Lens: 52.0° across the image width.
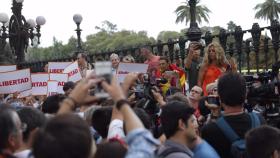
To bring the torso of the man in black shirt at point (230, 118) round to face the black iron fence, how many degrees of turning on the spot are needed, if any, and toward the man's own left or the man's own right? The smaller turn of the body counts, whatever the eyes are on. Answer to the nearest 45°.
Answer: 0° — they already face it

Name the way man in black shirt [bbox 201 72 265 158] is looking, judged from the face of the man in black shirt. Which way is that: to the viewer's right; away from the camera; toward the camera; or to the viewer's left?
away from the camera

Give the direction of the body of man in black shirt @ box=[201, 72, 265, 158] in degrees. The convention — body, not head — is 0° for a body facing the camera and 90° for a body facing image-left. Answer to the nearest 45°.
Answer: approximately 180°

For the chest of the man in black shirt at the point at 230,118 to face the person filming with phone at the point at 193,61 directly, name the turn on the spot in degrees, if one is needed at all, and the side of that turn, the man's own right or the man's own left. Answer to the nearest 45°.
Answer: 0° — they already face them

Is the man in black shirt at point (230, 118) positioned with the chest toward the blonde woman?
yes
